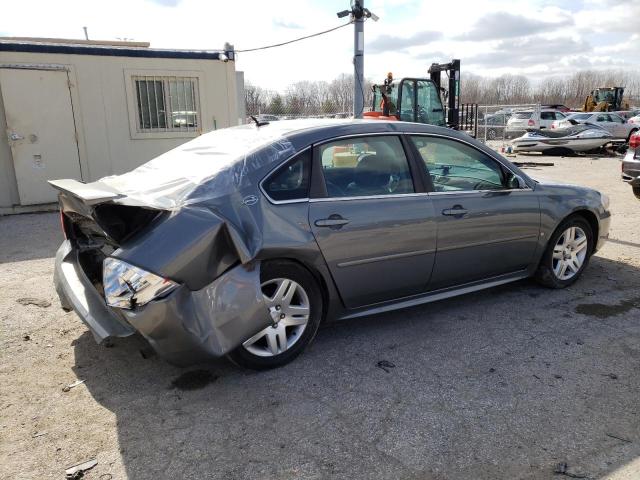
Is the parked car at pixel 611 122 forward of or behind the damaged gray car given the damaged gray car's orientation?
forward

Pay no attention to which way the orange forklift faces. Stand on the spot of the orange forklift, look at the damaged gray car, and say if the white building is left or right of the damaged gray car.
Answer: right

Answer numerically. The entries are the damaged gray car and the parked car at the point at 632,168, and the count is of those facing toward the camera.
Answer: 0

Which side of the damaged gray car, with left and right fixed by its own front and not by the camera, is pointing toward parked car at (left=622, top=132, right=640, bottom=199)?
front

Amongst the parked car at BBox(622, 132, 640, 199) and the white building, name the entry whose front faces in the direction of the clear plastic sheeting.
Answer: the white building

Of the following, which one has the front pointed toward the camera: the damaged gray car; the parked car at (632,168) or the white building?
the white building

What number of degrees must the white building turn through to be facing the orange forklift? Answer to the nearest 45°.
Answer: approximately 135° to its left

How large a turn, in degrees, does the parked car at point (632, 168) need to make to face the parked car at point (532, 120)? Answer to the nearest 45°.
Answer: approximately 45° to its left

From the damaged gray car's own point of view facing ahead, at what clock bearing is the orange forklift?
The orange forklift is roughly at 11 o'clock from the damaged gray car.

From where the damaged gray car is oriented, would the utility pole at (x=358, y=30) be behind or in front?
in front

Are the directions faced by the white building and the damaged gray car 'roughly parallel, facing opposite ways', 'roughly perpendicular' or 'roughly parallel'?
roughly perpendicular

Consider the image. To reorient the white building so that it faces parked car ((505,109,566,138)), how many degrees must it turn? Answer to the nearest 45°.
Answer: approximately 135° to its left

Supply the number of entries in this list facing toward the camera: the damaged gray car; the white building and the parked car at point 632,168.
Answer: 1
